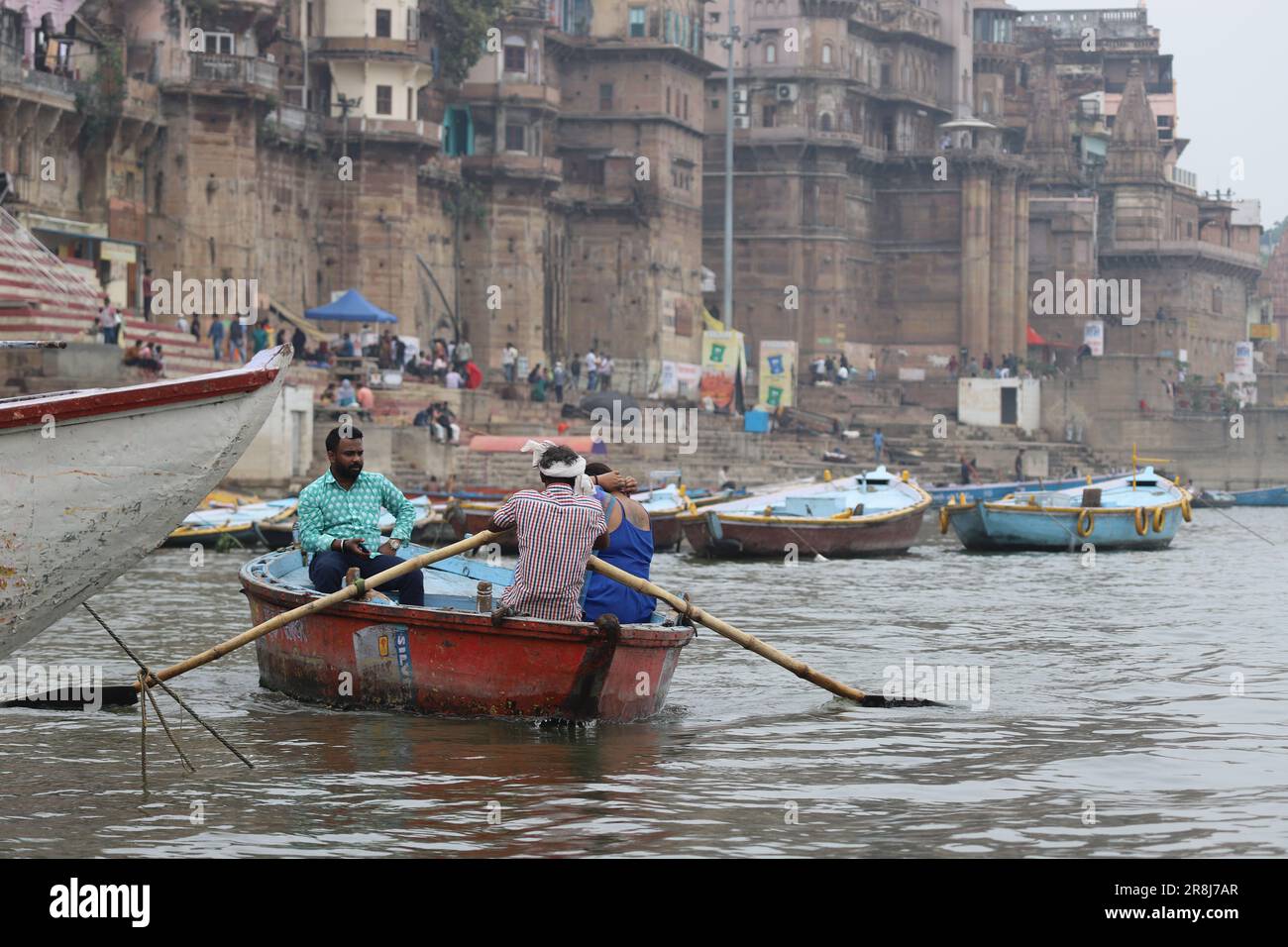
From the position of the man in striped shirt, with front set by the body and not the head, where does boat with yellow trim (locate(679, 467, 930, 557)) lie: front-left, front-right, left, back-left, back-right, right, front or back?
front

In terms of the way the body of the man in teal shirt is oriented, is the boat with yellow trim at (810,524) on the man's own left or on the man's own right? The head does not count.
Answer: on the man's own left

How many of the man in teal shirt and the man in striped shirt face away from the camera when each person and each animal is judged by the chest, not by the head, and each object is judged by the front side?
1

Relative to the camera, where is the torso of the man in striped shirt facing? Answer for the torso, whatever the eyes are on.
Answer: away from the camera

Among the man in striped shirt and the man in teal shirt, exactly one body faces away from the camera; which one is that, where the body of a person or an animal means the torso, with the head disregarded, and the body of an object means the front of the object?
the man in striped shirt

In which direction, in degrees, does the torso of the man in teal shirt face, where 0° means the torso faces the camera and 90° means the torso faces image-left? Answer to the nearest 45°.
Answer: approximately 315°

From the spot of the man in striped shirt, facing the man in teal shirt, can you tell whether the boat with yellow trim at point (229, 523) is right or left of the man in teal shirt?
right

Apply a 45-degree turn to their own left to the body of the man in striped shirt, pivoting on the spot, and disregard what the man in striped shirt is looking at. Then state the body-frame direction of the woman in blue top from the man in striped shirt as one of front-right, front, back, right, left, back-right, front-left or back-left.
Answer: right

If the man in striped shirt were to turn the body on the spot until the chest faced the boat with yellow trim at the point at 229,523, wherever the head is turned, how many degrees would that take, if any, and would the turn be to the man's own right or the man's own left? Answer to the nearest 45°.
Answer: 0° — they already face it

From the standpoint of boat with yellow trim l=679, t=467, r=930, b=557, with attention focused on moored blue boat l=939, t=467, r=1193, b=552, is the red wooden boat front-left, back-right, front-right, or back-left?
back-right

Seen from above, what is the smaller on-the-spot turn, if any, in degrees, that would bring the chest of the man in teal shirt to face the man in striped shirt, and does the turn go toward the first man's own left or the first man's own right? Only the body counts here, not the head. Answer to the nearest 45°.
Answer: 0° — they already face them

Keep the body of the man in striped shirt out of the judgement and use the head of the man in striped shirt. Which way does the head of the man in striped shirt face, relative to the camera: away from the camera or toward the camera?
away from the camera
